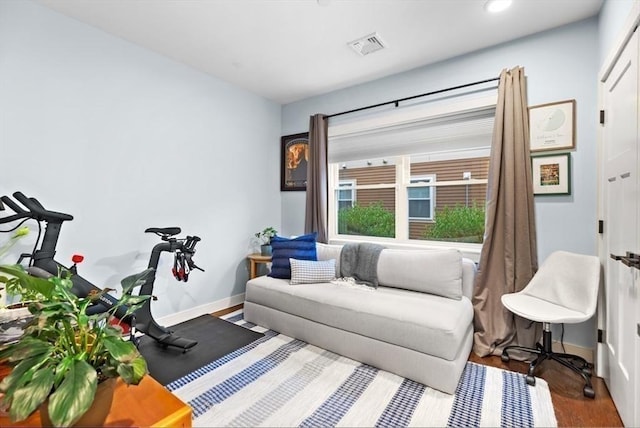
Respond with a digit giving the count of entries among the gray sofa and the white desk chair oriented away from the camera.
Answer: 0

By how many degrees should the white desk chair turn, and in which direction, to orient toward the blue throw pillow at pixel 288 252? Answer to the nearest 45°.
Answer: approximately 45° to its right

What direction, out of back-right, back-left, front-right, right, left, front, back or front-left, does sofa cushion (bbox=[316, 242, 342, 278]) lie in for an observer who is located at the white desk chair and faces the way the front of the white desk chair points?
front-right

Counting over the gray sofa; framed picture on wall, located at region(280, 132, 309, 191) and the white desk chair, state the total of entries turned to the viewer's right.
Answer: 0

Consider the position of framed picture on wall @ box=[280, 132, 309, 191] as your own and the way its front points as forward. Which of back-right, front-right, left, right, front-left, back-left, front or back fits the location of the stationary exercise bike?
front

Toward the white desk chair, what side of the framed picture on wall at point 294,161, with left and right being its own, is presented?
left

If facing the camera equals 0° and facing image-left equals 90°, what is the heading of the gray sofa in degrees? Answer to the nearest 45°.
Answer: approximately 45°

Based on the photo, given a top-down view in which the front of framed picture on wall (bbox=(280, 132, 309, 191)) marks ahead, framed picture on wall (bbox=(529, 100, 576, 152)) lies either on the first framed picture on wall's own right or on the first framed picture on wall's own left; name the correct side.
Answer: on the first framed picture on wall's own left

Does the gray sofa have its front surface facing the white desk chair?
no

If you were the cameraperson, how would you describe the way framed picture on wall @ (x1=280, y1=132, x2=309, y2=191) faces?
facing the viewer and to the left of the viewer

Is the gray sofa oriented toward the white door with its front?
no

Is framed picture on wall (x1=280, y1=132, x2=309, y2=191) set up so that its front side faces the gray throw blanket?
no

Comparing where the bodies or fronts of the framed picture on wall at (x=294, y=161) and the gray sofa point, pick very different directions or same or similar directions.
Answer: same or similar directions

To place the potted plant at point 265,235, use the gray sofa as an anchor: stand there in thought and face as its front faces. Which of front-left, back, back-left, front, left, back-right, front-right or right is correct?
right
